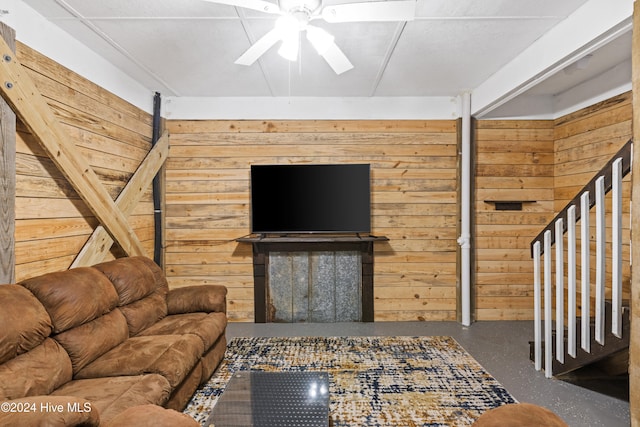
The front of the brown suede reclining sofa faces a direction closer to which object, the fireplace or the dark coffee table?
the dark coffee table

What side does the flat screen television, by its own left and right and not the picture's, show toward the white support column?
left

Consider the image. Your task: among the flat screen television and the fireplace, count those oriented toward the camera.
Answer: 2

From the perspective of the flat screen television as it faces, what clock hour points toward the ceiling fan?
The ceiling fan is roughly at 12 o'clock from the flat screen television.

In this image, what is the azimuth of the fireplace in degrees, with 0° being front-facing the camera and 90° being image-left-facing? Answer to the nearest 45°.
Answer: approximately 0°

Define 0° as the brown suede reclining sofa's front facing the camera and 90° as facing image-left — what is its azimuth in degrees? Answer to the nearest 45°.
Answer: approximately 315°

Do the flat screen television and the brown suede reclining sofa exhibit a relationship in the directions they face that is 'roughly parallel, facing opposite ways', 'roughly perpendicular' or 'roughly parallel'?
roughly perpendicular

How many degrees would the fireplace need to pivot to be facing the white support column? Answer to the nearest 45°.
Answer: approximately 90° to its left
